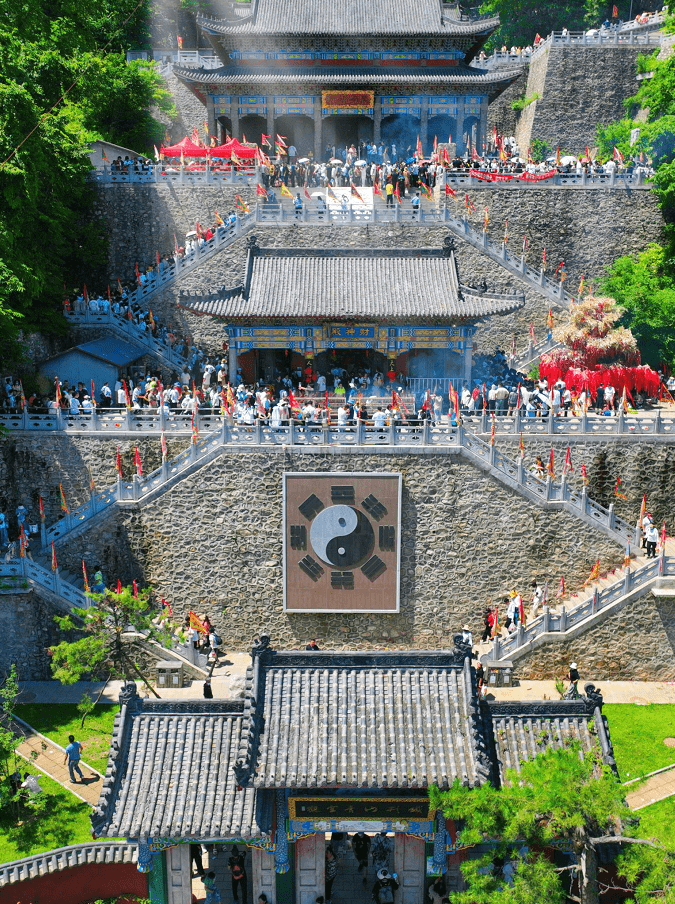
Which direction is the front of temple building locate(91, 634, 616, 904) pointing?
toward the camera

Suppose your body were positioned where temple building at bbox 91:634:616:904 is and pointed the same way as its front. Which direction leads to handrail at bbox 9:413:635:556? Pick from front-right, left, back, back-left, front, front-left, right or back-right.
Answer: back

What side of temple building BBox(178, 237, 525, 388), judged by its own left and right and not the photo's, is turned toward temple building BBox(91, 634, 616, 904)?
front

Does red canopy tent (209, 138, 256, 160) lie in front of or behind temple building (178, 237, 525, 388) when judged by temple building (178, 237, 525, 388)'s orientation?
behind

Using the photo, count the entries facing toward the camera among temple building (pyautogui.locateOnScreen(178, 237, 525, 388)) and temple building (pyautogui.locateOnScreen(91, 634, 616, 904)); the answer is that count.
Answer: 2

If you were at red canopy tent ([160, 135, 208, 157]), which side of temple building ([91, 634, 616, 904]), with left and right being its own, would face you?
back

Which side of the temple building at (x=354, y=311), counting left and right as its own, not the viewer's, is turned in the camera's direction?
front

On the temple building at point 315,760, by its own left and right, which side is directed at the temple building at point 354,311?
back

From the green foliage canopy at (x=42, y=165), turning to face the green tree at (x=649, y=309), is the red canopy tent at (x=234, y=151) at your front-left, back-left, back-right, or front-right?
front-left

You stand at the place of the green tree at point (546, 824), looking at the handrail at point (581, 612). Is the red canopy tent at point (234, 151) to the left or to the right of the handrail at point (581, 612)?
left

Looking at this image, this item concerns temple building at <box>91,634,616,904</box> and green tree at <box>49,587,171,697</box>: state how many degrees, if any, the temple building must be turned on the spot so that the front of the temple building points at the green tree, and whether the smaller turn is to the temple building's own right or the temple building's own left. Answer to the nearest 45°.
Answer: approximately 135° to the temple building's own right

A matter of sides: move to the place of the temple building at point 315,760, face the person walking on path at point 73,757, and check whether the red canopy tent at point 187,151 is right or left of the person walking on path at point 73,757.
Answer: right

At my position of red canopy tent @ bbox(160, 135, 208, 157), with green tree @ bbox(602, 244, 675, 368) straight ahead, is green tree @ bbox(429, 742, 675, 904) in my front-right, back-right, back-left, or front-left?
front-right

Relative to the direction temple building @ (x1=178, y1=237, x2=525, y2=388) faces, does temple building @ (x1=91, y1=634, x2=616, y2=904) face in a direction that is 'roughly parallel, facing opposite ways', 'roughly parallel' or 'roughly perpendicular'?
roughly parallel
